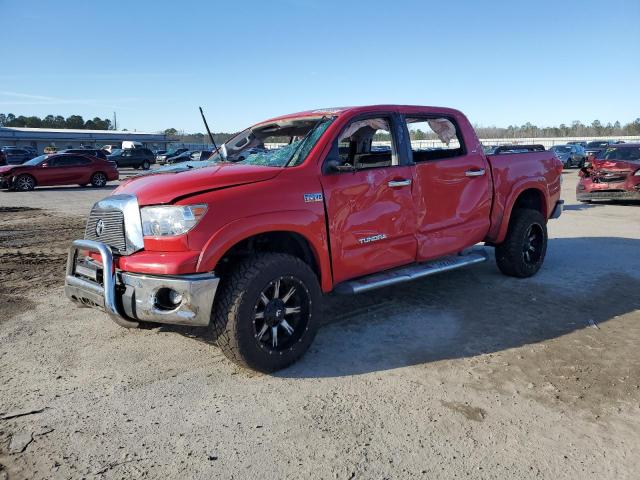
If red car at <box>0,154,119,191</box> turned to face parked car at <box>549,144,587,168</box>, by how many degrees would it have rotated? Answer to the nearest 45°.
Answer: approximately 180°

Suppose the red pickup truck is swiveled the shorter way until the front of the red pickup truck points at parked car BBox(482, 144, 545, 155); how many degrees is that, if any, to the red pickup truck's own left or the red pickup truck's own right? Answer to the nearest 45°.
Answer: approximately 180°

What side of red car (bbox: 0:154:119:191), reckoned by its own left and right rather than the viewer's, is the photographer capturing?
left

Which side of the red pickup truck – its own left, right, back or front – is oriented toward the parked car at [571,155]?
back

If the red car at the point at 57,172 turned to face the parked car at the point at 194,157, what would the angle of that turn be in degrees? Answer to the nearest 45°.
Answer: approximately 135° to its right

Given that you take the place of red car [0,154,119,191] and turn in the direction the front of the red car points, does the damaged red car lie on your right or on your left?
on your left
